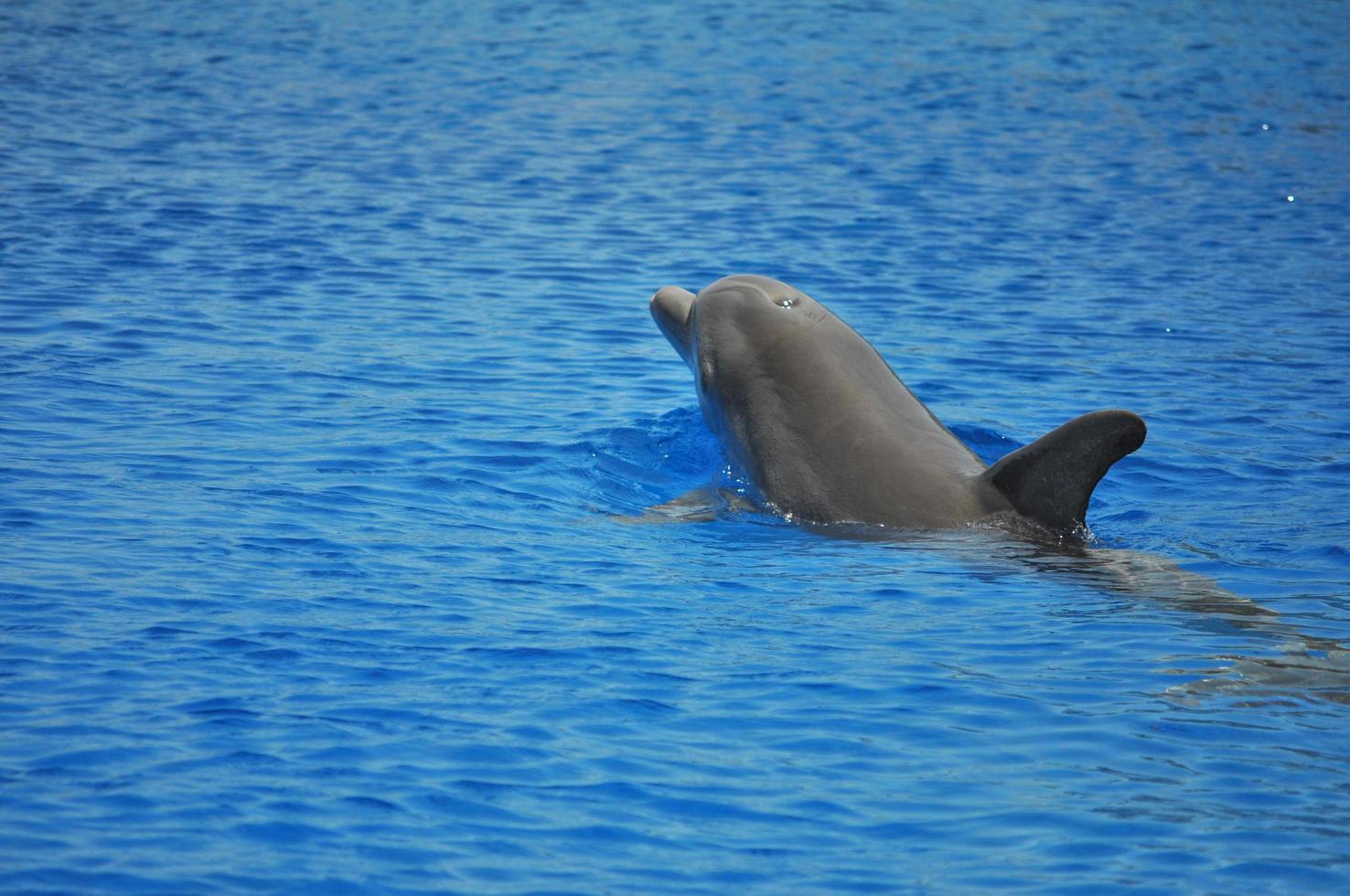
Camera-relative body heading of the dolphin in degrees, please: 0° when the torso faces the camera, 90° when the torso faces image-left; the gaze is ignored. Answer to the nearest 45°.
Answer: approximately 135°
